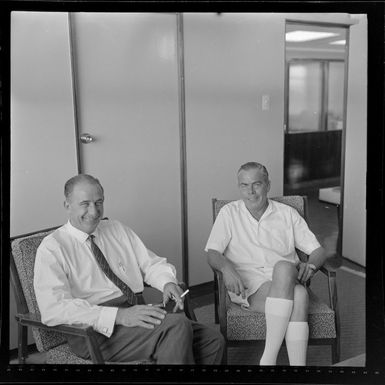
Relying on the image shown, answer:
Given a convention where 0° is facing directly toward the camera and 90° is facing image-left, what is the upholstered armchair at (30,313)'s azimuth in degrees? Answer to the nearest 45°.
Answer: approximately 315°

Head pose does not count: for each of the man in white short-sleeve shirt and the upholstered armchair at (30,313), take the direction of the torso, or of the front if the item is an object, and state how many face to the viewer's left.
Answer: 0

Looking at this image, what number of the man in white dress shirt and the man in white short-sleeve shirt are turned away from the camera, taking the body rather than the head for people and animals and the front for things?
0

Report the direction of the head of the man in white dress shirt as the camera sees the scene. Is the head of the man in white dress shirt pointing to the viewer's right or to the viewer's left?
to the viewer's right

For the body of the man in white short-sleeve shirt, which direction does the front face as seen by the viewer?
toward the camera

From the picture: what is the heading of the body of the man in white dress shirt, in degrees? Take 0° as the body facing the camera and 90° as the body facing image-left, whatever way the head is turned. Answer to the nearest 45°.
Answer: approximately 315°
